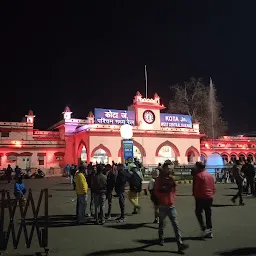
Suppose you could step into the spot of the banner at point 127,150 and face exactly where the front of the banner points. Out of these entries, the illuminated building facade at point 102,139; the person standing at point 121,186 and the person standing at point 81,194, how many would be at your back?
1

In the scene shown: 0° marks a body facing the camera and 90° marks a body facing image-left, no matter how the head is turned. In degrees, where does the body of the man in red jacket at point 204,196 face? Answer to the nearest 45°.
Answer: approximately 135°

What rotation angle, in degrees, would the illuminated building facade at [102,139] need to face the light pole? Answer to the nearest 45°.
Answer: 0° — it already faces it

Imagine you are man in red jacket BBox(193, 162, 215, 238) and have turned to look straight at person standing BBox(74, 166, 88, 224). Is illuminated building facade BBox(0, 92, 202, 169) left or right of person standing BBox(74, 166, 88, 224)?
right

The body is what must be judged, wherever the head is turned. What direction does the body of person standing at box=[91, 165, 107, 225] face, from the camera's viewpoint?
away from the camera

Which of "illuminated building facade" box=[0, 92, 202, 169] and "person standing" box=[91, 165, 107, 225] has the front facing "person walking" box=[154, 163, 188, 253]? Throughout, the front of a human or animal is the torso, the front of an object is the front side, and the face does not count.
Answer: the illuminated building facade

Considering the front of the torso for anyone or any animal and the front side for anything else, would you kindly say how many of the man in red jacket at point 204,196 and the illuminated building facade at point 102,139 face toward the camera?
1
